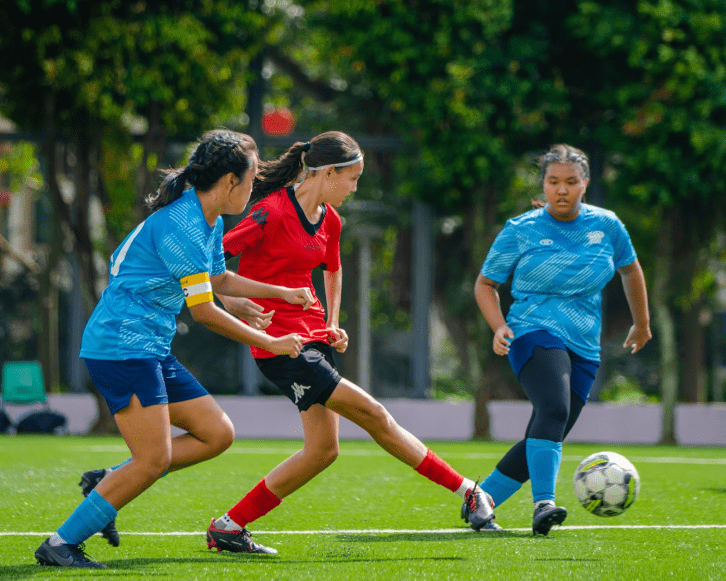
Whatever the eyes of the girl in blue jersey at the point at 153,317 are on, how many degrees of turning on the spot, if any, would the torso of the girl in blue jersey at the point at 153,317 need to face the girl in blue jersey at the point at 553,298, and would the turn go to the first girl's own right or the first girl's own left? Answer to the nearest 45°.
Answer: approximately 45° to the first girl's own left

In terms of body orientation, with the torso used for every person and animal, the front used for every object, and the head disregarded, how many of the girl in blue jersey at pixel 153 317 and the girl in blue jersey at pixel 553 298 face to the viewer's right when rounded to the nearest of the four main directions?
1

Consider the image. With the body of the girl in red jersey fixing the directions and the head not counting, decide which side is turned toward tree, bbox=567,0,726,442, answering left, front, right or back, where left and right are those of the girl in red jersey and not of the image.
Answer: left

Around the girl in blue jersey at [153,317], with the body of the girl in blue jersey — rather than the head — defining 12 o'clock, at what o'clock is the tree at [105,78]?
The tree is roughly at 9 o'clock from the girl in blue jersey.

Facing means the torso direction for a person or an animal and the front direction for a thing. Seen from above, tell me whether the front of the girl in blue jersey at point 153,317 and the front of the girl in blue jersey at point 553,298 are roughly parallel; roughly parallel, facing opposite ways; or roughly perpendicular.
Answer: roughly perpendicular

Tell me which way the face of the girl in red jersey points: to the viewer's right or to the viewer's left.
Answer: to the viewer's right

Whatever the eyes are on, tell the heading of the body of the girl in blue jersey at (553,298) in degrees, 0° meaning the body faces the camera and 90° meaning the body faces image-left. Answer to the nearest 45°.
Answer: approximately 0°

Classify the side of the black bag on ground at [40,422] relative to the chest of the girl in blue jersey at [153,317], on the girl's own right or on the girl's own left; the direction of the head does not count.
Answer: on the girl's own left

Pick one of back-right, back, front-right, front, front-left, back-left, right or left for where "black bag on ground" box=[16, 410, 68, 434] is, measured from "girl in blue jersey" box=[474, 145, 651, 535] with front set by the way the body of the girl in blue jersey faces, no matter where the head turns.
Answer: back-right

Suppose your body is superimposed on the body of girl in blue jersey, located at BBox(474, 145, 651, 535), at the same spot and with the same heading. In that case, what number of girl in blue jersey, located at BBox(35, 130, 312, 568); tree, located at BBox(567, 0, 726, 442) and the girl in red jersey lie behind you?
1

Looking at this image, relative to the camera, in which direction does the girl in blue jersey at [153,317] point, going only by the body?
to the viewer's right

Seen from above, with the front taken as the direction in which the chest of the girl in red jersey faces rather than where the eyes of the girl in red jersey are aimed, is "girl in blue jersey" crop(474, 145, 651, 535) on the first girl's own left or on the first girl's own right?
on the first girl's own left

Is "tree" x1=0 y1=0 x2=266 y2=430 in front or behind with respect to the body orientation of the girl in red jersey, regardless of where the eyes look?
behind
